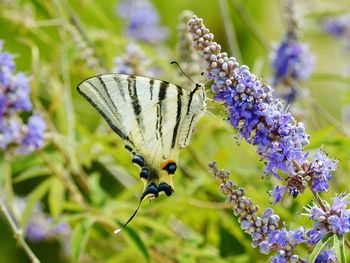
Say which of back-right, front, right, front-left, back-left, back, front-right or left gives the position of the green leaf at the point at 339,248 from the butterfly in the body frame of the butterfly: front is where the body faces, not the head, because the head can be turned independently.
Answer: front-right

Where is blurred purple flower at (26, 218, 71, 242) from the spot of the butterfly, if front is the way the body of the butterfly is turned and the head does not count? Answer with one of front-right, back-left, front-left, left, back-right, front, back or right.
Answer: left

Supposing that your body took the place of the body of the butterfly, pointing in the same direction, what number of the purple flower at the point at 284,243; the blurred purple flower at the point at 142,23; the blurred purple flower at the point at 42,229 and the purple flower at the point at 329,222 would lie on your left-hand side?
2

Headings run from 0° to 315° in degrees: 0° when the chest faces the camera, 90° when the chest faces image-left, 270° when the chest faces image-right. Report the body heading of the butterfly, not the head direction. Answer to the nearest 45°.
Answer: approximately 270°

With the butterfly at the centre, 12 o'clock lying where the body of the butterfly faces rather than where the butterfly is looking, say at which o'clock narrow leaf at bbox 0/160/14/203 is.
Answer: The narrow leaf is roughly at 8 o'clock from the butterfly.

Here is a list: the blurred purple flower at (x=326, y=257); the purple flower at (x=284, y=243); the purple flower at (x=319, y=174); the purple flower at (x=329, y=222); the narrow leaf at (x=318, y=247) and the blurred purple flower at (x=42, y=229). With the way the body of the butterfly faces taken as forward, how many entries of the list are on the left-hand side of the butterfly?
1

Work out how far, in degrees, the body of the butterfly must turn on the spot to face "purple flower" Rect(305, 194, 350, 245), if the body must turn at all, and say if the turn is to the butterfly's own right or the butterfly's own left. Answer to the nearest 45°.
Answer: approximately 45° to the butterfly's own right

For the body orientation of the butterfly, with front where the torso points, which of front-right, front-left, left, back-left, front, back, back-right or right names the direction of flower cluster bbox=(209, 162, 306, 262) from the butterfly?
front-right
